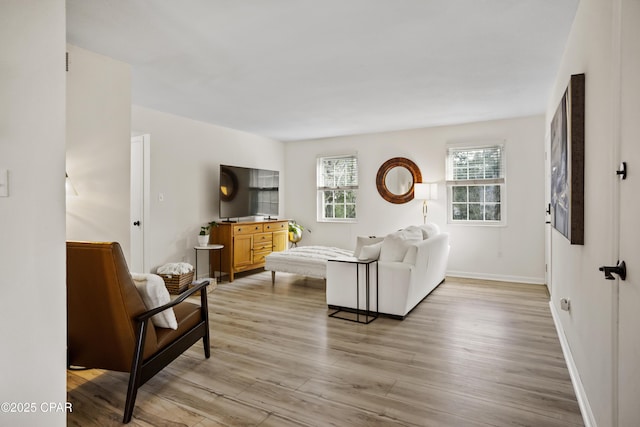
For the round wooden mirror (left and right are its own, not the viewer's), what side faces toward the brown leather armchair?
front

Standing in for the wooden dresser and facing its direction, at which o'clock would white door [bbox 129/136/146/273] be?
The white door is roughly at 4 o'clock from the wooden dresser.

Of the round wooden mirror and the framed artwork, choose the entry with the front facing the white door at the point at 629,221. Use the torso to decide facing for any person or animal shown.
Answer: the round wooden mirror

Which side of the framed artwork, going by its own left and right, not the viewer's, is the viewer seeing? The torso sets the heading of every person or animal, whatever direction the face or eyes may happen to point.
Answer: left

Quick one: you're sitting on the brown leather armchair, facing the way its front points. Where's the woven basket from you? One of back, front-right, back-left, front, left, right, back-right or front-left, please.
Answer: front-left

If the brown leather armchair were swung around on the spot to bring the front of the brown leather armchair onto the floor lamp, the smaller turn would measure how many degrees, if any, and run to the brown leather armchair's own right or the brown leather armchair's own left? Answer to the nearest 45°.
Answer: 0° — it already faces it

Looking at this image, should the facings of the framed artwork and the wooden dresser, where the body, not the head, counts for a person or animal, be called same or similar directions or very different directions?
very different directions

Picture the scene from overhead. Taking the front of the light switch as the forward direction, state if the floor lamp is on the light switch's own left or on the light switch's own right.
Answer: on the light switch's own left

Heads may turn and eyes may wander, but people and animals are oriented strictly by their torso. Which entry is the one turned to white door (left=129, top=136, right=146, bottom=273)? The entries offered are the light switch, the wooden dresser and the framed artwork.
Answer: the framed artwork

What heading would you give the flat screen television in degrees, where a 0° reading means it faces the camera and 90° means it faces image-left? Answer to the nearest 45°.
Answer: approximately 315°

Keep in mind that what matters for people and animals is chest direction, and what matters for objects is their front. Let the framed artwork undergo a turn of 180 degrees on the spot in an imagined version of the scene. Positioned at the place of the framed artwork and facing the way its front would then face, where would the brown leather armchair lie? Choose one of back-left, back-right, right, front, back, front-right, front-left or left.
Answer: back-right

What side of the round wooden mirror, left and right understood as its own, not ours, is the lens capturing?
front

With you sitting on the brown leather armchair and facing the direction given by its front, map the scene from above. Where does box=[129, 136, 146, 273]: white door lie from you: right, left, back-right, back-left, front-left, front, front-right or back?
front-left

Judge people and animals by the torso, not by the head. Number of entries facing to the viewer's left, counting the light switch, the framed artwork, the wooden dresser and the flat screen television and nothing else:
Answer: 1

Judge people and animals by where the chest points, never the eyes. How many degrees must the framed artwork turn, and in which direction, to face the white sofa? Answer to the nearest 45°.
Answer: approximately 45° to its right

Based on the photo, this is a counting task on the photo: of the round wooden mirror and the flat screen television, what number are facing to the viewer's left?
0

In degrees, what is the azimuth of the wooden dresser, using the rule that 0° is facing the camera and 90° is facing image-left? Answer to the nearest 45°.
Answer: approximately 315°

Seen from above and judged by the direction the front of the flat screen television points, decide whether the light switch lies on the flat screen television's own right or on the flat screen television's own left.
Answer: on the flat screen television's own right

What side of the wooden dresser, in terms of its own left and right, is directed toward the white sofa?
front

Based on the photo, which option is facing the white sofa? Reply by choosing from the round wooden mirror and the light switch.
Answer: the round wooden mirror
